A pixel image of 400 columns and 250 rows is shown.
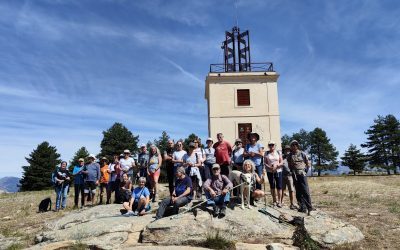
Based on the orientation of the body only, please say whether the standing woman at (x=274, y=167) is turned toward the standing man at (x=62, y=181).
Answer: no

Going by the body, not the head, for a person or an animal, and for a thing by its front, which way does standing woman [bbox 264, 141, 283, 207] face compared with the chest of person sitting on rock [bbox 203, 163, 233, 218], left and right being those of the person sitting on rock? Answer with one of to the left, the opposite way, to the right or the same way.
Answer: the same way

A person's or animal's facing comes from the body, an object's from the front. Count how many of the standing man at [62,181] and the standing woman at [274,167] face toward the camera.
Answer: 2

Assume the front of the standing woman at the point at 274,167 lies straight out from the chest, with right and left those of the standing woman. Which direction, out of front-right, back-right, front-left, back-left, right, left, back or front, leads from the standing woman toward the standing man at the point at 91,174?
right

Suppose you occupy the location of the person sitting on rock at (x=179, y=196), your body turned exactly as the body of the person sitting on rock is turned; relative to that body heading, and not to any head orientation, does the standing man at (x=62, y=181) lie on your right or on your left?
on your right

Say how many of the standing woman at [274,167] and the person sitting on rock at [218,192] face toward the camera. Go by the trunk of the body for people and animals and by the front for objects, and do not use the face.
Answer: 2

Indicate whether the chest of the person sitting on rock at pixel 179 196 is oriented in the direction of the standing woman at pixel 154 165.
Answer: no

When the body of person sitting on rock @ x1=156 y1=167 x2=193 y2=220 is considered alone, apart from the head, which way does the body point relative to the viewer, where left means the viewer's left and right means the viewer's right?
facing the viewer and to the left of the viewer

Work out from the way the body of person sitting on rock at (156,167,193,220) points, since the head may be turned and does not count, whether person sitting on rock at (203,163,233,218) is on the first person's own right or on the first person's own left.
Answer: on the first person's own left

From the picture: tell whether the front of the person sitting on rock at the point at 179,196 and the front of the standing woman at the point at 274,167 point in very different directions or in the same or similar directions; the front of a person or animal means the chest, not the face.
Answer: same or similar directions

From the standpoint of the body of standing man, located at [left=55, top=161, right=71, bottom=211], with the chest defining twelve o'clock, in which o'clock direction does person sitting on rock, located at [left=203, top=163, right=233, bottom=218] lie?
The person sitting on rock is roughly at 11 o'clock from the standing man.

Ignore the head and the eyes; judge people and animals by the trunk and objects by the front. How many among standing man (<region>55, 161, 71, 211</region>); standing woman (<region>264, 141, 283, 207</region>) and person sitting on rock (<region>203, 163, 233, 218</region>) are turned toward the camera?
3

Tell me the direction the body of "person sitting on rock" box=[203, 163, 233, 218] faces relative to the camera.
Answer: toward the camera

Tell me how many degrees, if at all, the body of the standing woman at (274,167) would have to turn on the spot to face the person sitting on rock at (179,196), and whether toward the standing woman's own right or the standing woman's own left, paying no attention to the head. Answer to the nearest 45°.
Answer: approximately 45° to the standing woman's own right

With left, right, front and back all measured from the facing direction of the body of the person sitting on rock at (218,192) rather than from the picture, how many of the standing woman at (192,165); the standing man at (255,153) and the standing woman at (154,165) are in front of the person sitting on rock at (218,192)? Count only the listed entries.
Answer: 0

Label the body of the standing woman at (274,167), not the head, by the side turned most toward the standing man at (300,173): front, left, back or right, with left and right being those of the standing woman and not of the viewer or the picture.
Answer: left

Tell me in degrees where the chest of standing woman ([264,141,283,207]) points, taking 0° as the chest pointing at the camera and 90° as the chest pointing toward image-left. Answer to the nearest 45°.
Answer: approximately 0°

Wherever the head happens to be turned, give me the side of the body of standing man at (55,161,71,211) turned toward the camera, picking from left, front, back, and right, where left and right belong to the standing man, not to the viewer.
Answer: front
